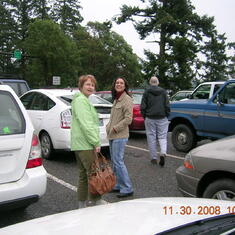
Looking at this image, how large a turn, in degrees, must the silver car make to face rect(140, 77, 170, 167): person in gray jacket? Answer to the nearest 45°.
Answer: approximately 90° to its right

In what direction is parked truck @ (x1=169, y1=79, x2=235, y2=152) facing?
to the viewer's left

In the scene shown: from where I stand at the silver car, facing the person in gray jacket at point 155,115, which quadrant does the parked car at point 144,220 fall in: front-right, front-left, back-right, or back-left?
back-left

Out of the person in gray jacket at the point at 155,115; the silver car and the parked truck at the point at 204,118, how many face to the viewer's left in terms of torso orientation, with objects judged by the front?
2

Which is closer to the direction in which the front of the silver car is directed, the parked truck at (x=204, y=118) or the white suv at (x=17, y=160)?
the white suv

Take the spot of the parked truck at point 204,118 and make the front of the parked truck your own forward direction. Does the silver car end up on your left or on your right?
on your left

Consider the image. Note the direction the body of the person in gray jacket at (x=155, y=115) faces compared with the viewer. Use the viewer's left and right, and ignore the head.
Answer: facing away from the viewer

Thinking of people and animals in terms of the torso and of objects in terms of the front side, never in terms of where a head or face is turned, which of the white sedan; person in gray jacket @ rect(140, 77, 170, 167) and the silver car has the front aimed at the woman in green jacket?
the silver car

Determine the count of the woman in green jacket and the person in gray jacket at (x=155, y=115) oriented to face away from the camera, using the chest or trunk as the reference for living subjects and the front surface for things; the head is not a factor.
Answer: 1

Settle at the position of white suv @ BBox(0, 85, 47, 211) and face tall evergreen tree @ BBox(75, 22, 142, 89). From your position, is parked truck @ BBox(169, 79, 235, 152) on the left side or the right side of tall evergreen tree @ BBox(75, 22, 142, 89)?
right

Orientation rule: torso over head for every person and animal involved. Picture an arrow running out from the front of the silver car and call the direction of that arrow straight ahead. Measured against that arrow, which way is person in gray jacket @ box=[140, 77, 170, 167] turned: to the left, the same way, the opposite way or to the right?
to the right

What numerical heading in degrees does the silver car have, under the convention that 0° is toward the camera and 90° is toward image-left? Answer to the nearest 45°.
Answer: approximately 90°

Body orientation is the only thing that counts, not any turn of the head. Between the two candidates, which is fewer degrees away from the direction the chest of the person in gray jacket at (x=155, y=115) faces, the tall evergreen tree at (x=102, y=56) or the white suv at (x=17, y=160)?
the tall evergreen tree

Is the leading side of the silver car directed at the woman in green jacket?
yes

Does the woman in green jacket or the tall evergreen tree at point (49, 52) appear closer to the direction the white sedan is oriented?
the tall evergreen tree
